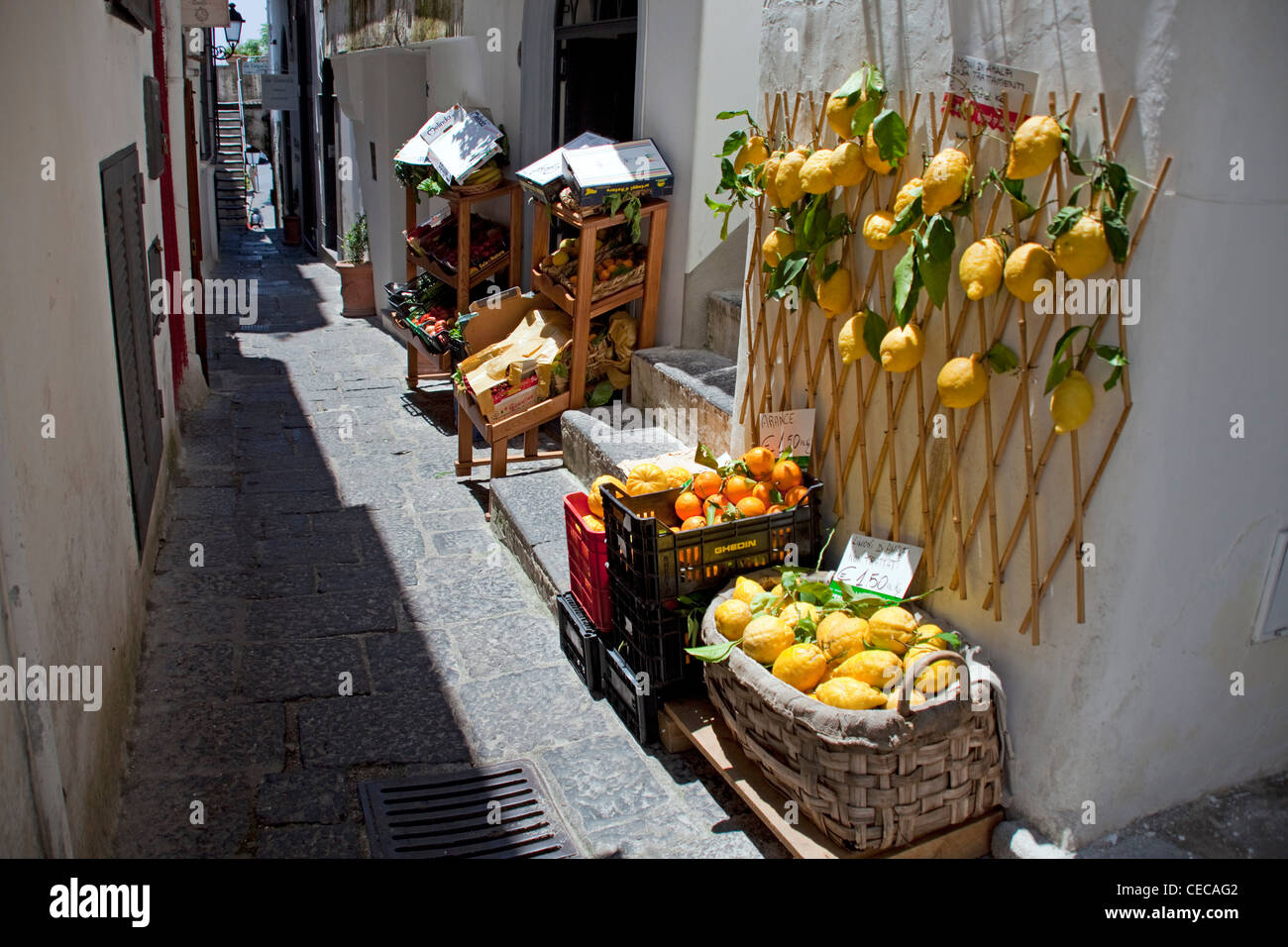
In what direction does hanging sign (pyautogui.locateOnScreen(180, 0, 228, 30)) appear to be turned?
toward the camera

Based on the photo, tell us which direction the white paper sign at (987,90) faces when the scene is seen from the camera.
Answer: facing the viewer

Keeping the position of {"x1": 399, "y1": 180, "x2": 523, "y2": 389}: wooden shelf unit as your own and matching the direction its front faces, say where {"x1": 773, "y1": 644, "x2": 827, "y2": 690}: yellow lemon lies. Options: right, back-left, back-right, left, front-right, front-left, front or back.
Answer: front-left

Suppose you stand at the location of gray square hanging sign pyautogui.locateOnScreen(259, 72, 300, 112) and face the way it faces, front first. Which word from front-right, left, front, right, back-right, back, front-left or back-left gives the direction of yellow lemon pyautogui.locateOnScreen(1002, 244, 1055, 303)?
front

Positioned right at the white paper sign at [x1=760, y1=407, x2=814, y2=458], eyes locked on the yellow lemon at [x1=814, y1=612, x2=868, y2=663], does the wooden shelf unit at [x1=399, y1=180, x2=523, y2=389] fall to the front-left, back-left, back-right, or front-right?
back-right

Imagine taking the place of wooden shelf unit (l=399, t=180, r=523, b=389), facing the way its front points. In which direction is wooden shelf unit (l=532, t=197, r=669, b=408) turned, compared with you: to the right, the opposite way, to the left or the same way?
the same way

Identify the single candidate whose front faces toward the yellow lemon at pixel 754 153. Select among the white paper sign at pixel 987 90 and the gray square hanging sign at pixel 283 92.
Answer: the gray square hanging sign at pixel 283 92

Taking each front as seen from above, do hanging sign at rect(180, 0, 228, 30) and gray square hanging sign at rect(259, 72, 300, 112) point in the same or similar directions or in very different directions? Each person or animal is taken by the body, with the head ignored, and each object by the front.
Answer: same or similar directions

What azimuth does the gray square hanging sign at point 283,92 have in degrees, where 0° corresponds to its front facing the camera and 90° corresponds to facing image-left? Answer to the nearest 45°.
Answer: approximately 0°

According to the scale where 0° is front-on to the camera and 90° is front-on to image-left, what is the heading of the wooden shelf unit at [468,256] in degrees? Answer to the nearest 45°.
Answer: approximately 45°

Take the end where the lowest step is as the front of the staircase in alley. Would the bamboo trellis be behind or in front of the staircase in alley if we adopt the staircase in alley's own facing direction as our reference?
in front

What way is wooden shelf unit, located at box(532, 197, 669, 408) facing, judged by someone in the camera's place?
facing the viewer and to the left of the viewer

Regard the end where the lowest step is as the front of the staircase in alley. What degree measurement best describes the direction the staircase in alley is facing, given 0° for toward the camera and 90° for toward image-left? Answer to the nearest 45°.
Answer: approximately 0°

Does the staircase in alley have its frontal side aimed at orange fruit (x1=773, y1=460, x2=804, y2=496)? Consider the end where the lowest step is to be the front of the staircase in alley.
yes

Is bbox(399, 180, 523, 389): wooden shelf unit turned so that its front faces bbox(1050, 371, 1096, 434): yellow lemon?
no

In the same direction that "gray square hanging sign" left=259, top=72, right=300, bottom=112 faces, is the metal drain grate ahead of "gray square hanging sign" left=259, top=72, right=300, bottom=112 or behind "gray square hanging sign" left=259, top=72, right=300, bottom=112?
ahead

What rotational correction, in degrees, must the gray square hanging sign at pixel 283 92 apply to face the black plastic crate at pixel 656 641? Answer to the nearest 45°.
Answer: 0° — it already faces it

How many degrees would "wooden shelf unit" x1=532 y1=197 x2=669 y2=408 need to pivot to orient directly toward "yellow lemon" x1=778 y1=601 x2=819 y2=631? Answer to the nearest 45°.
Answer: approximately 45° to its left
